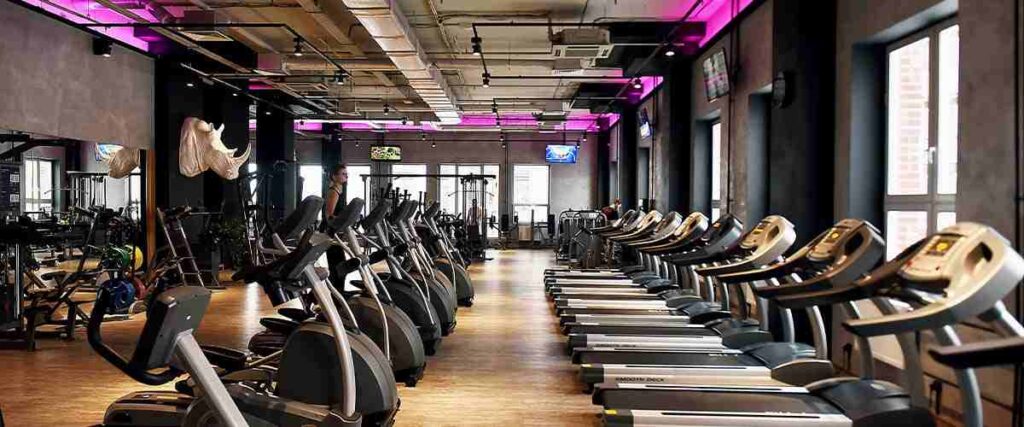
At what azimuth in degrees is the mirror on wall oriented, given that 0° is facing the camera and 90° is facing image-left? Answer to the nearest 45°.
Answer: approximately 315°

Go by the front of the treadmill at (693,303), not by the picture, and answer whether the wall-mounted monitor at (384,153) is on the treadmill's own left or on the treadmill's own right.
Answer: on the treadmill's own left

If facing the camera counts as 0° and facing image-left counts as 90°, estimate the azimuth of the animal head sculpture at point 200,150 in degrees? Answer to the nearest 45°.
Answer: approximately 270°

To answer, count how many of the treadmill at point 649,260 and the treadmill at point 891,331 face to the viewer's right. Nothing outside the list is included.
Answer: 2

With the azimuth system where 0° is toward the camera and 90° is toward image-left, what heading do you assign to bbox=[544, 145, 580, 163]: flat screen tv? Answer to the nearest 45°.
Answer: approximately 0°

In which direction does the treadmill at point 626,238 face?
to the viewer's right

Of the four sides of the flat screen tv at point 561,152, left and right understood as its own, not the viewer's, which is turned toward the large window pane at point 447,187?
right

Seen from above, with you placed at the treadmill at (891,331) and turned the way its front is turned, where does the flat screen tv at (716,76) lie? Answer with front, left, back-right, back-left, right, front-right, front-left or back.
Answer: left

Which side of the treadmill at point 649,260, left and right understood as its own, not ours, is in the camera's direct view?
right

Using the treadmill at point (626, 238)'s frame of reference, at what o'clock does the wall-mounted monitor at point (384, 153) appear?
The wall-mounted monitor is roughly at 8 o'clock from the treadmill.

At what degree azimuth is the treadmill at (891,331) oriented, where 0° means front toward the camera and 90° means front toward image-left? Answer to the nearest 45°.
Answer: approximately 270°

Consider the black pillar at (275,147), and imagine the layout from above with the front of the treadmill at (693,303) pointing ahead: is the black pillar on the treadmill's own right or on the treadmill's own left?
on the treadmill's own left

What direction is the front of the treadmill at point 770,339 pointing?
to the viewer's right

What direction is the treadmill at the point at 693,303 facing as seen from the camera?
to the viewer's right
